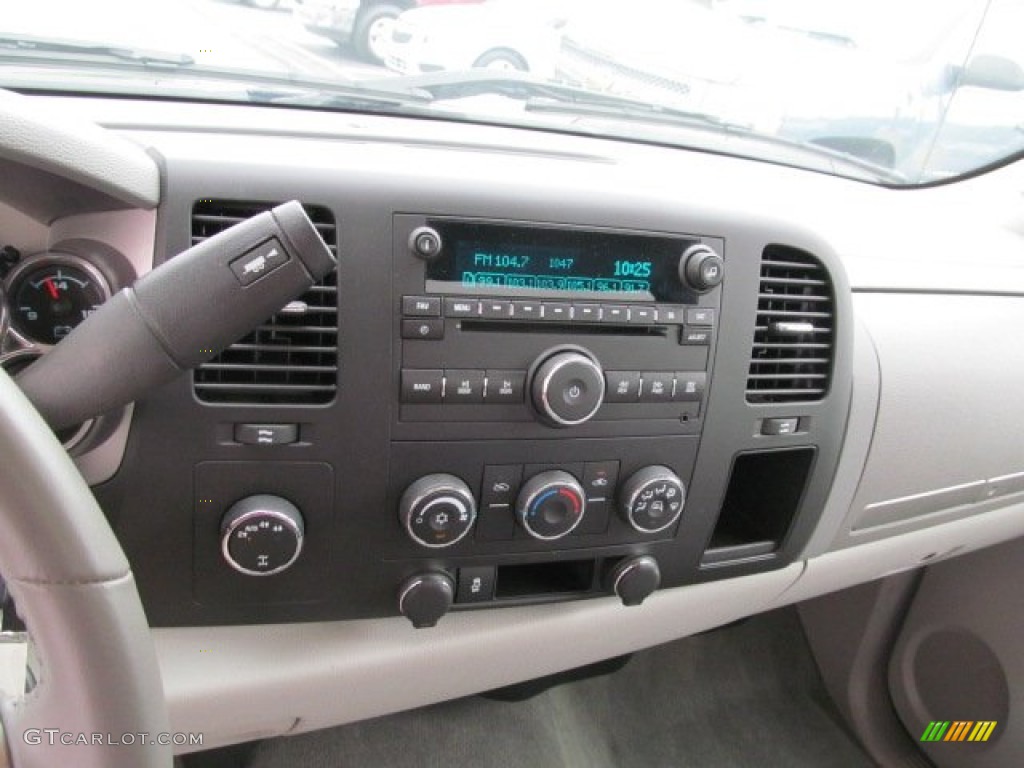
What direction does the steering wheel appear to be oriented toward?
toward the camera
